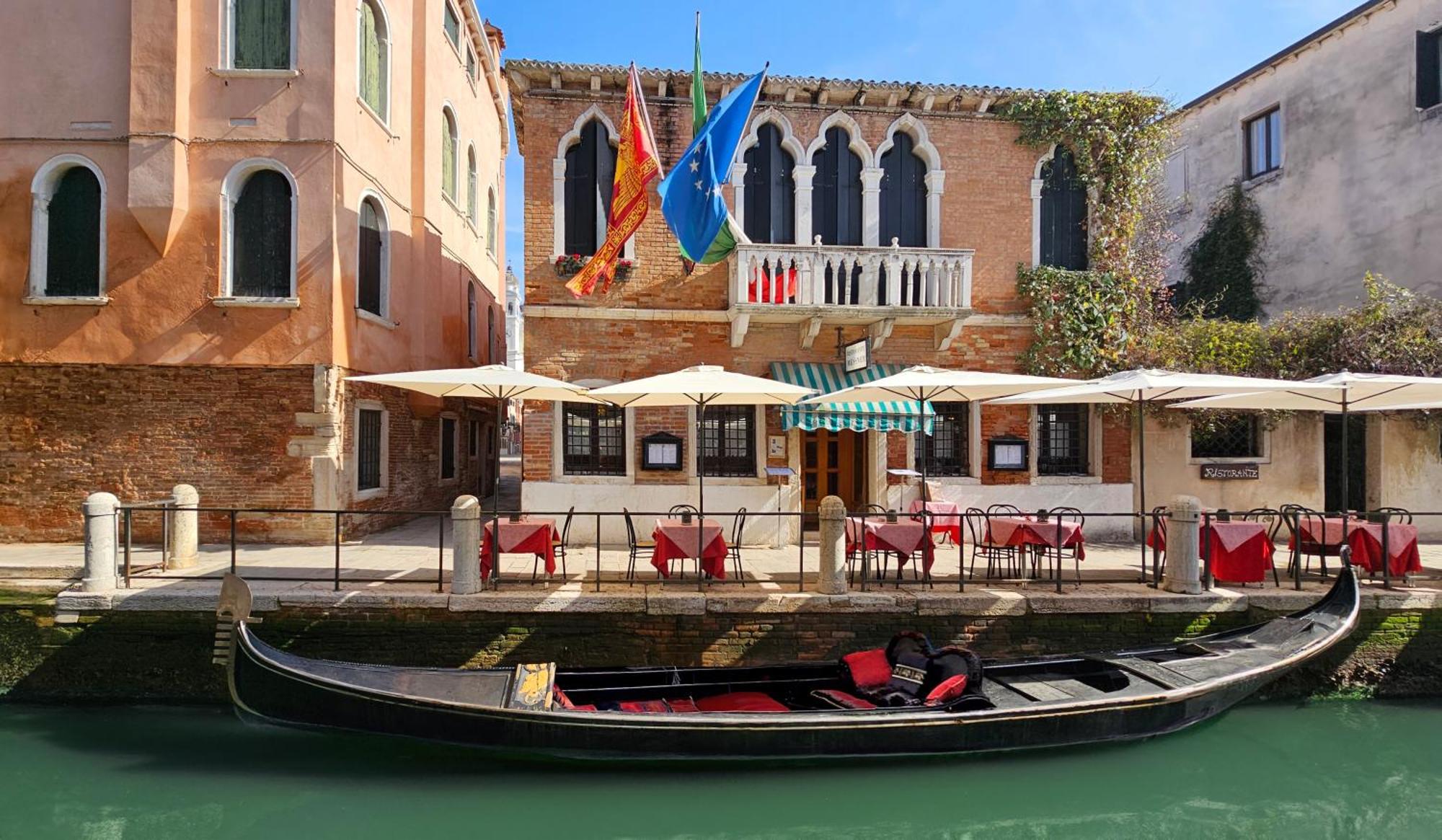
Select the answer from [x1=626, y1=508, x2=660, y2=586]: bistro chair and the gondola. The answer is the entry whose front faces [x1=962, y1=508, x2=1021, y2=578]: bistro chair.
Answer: [x1=626, y1=508, x2=660, y2=586]: bistro chair

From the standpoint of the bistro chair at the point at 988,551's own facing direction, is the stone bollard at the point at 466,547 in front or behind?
behind

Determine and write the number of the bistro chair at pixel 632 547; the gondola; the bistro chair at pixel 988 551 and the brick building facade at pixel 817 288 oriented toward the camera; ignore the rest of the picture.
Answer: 1

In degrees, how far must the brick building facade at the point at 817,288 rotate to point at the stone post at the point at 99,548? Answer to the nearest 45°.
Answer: approximately 45° to its right

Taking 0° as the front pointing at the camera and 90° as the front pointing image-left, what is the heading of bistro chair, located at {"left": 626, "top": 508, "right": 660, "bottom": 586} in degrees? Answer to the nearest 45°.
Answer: approximately 270°

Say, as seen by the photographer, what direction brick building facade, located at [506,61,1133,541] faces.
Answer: facing the viewer

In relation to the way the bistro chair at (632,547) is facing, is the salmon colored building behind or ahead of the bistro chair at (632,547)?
behind

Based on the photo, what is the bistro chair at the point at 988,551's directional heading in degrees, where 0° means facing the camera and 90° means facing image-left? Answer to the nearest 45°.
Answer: approximately 225°

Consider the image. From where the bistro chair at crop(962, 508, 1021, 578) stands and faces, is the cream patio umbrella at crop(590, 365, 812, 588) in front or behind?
behind

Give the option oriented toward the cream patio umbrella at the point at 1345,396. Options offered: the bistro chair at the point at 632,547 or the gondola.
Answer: the bistro chair

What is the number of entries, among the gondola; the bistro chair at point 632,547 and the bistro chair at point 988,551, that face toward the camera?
0

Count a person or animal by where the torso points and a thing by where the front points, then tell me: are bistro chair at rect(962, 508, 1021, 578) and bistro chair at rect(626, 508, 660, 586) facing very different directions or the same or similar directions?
same or similar directions

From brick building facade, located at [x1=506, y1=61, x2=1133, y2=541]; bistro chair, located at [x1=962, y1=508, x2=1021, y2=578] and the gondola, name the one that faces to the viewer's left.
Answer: the gondola

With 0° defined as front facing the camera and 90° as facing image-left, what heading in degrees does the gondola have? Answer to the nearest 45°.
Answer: approximately 90°

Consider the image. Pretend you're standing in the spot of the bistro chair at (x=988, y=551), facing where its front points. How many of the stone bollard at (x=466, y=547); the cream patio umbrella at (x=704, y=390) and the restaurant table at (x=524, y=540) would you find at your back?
3

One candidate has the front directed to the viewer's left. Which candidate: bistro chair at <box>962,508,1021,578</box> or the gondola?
the gondola
